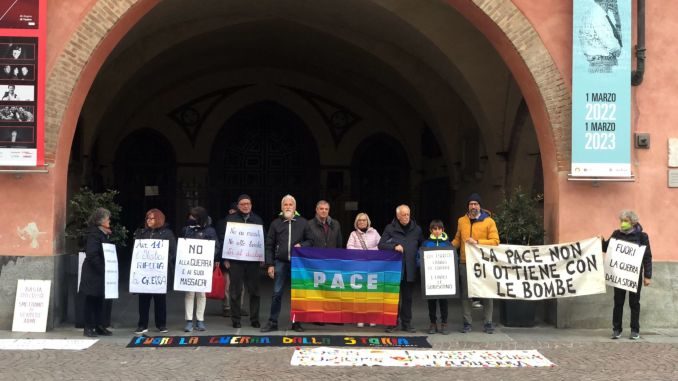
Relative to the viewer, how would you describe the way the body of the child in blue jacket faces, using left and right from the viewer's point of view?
facing the viewer

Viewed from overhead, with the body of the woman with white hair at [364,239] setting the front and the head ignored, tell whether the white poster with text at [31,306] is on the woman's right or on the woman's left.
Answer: on the woman's right

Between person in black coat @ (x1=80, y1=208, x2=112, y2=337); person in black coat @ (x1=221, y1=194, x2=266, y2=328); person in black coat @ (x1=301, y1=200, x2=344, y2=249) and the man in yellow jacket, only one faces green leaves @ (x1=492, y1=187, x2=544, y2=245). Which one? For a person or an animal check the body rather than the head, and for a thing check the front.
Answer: person in black coat @ (x1=80, y1=208, x2=112, y2=337)

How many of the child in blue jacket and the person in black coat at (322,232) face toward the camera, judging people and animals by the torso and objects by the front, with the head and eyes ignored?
2

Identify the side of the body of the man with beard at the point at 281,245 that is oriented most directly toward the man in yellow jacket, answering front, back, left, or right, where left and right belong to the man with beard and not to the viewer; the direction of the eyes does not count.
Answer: left

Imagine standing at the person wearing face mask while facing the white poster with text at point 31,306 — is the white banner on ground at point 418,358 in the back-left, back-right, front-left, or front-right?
front-left

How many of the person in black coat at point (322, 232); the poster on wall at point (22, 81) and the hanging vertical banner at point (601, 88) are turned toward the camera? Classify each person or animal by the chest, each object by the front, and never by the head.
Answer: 3

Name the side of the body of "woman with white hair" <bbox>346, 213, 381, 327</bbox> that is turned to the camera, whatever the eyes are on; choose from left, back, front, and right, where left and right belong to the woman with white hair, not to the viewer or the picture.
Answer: front

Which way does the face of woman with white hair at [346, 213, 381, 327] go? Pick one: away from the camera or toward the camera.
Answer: toward the camera

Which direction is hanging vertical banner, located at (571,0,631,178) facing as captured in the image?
toward the camera

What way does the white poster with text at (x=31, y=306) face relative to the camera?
toward the camera

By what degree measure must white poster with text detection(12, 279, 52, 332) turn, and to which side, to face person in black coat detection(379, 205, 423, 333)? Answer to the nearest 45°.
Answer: approximately 90° to its left
